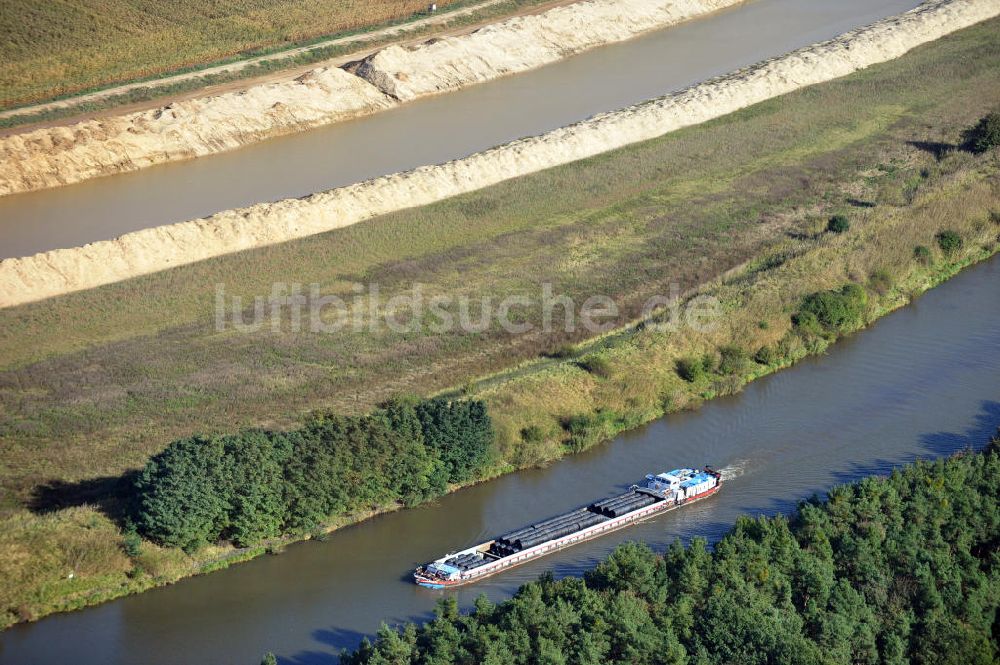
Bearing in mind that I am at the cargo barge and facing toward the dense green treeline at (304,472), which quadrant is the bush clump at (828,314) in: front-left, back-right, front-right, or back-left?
back-right

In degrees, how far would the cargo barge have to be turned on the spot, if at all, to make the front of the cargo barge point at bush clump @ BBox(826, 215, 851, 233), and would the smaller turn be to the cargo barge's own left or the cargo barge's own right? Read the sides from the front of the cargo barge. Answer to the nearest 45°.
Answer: approximately 180°

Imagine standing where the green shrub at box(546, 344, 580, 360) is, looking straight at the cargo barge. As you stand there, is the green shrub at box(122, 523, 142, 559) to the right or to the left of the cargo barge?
right

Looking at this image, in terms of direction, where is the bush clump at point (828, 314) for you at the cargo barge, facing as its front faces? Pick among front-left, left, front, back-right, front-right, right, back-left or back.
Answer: back

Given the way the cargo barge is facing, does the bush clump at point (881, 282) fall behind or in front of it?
behind

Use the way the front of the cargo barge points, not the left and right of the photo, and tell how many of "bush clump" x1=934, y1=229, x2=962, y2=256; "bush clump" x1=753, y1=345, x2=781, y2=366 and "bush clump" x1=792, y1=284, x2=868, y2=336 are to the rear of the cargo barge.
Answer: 3

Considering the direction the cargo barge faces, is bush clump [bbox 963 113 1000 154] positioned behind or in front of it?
behind

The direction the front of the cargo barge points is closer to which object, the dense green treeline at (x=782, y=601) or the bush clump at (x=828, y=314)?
the dense green treeline

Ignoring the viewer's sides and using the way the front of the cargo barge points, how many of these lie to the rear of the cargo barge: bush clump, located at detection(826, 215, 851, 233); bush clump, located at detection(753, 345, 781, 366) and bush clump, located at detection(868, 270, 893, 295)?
3

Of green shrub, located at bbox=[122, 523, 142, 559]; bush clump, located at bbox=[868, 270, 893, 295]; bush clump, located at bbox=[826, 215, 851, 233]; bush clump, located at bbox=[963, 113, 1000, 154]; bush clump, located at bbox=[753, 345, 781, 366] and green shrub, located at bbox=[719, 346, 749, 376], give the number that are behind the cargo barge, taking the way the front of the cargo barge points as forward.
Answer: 5

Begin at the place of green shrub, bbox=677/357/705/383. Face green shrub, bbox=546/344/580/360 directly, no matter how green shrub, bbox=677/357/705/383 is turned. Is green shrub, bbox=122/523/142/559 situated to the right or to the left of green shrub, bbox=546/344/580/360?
left

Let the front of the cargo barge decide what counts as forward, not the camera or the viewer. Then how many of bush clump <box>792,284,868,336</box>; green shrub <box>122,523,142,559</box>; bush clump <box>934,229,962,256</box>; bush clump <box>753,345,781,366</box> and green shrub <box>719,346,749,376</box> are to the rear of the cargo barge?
4

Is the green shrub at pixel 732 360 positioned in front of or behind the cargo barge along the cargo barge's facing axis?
behind

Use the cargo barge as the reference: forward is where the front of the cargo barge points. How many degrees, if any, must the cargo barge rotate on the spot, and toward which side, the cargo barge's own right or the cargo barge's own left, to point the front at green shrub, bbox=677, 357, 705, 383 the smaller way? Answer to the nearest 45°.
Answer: approximately 180°

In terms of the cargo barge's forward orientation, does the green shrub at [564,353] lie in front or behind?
behind

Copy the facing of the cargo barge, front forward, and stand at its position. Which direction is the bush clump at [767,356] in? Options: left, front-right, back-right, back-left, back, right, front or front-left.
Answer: back

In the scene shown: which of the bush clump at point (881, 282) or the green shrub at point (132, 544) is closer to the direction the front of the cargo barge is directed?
the green shrub

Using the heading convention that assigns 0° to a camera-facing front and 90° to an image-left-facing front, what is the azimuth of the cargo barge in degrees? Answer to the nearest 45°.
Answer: approximately 45°
